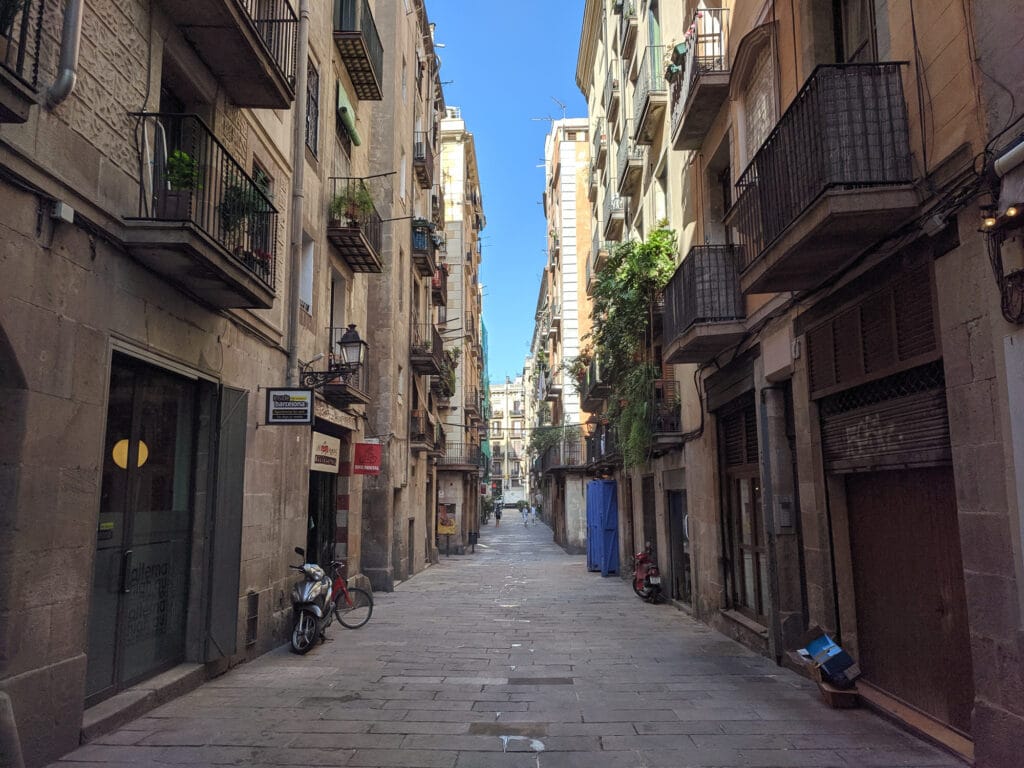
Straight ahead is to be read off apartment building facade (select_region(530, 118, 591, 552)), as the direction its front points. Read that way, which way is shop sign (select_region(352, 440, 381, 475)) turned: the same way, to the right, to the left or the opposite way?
to the left

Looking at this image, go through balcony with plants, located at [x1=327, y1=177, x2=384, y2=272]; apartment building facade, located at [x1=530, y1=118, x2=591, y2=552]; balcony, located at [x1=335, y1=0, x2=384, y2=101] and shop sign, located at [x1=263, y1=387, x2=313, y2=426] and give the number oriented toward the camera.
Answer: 1

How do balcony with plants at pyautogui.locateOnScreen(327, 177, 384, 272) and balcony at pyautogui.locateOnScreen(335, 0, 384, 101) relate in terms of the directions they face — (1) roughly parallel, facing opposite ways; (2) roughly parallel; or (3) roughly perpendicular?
roughly parallel

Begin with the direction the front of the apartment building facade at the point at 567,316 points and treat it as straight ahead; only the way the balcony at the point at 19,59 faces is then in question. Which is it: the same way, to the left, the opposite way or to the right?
the opposite way

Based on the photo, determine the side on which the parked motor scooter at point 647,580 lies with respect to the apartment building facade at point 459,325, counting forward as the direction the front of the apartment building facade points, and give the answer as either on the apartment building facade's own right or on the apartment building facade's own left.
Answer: on the apartment building facade's own right

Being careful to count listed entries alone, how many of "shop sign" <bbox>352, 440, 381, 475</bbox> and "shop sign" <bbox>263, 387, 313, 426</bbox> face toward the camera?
2

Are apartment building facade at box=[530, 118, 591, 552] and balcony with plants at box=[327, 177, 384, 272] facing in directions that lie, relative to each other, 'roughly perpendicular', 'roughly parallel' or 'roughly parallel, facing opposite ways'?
roughly parallel, facing opposite ways

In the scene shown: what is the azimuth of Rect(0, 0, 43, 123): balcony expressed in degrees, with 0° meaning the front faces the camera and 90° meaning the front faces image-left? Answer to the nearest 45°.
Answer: approximately 315°

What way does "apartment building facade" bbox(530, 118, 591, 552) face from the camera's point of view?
to the viewer's left

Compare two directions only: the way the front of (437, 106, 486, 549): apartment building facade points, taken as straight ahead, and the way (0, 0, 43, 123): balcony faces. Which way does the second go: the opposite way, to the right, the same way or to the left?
the same way

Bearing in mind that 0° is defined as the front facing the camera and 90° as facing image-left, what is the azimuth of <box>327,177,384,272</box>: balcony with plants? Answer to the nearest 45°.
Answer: approximately 270°

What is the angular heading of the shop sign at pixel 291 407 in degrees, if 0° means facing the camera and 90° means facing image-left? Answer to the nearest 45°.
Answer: approximately 0°

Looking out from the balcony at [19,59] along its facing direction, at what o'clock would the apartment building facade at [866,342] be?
The apartment building facade is roughly at 11 o'clock from the balcony.

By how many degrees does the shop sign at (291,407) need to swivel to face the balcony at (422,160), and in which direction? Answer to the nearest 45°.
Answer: approximately 180°

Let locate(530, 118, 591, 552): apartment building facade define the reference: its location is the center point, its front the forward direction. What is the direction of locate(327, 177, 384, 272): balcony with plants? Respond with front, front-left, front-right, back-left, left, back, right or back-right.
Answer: left

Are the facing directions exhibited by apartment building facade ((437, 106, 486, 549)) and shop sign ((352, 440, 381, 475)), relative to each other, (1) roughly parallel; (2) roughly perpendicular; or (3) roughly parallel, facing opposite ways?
roughly perpendicular

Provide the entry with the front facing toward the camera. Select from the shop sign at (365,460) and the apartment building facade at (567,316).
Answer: the shop sign

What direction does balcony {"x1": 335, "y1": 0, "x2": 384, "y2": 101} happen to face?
to the viewer's right

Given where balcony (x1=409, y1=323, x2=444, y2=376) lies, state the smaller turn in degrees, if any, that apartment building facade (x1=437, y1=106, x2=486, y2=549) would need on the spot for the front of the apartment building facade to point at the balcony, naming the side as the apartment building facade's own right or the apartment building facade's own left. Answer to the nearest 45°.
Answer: approximately 90° to the apartment building facade's own right

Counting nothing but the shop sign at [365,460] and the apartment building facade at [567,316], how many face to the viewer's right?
0

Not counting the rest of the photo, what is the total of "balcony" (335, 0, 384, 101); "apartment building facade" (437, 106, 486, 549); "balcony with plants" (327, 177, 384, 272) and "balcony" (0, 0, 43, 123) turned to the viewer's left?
0

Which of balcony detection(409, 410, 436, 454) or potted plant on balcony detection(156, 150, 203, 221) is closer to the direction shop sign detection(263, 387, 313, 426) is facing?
the potted plant on balcony

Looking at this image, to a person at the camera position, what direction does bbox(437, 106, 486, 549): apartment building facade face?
facing to the right of the viewer
